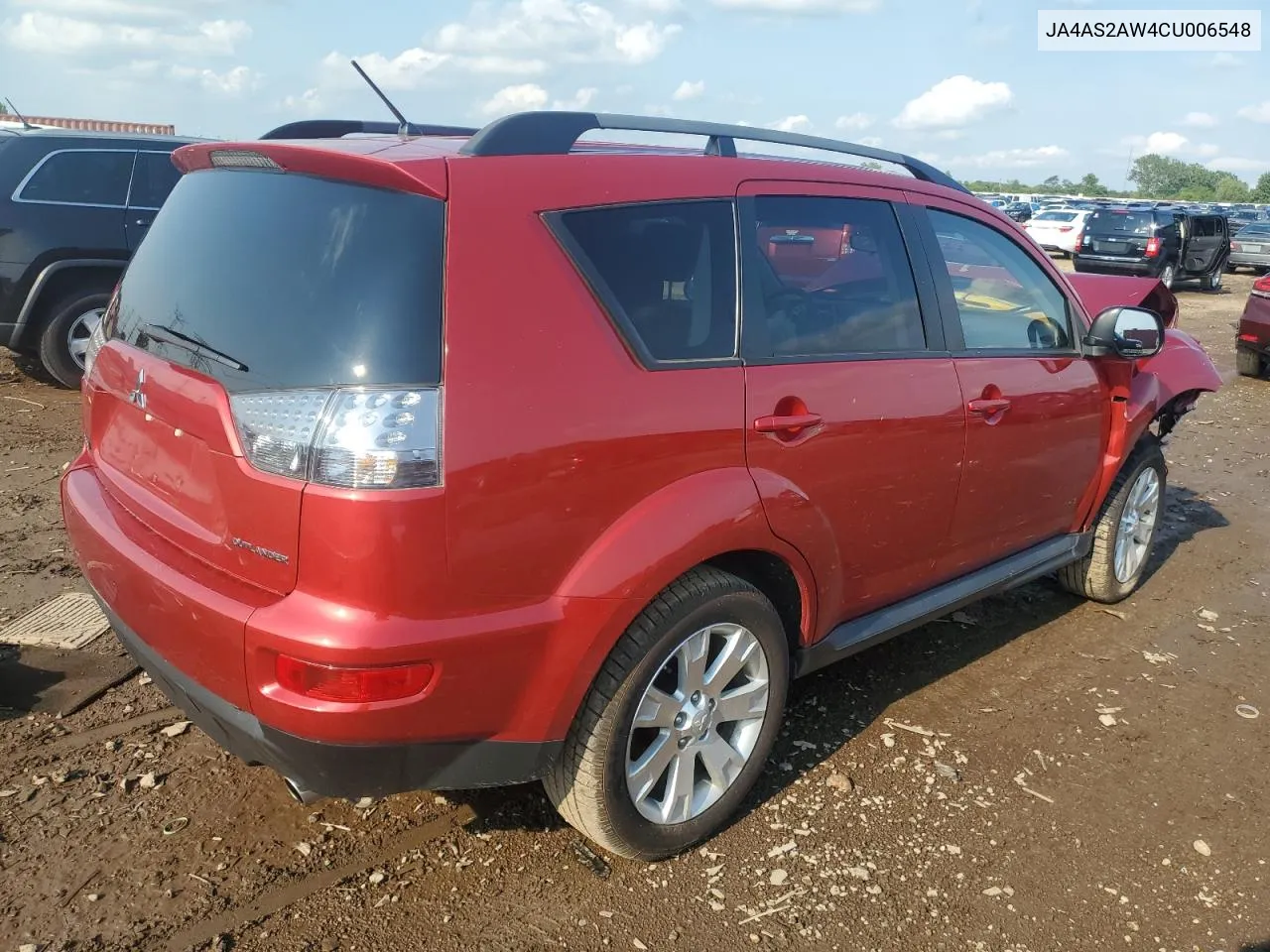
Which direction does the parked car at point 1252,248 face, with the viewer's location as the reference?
facing away from the viewer and to the right of the viewer

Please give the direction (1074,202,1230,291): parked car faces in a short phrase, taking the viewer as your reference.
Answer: facing away from the viewer and to the right of the viewer

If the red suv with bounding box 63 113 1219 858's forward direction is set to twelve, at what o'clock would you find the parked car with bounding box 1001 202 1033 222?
The parked car is roughly at 11 o'clock from the red suv.

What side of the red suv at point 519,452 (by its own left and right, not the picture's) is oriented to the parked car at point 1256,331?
front

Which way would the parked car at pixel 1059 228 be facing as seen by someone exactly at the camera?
facing away from the viewer and to the right of the viewer

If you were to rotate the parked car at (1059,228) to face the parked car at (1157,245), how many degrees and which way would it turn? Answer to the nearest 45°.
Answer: approximately 135° to its right

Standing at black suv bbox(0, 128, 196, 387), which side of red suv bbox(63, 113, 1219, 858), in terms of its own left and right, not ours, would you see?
left

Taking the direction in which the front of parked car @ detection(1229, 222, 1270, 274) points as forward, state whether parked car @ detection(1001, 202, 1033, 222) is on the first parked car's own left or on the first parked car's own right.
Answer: on the first parked car's own left

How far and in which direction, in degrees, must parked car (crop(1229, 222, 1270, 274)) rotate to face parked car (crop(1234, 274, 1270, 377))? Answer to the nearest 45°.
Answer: approximately 135° to its right

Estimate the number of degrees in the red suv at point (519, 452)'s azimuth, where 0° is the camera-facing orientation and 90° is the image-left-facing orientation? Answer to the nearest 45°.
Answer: approximately 225°
